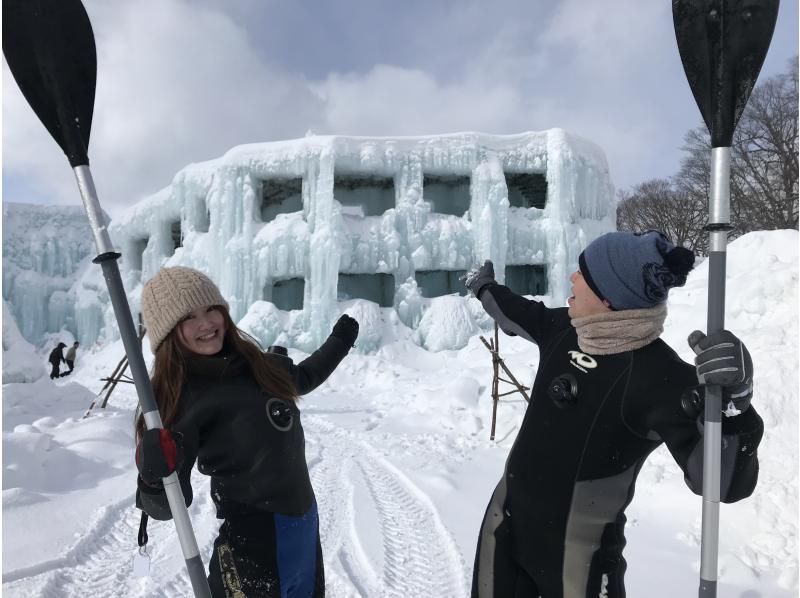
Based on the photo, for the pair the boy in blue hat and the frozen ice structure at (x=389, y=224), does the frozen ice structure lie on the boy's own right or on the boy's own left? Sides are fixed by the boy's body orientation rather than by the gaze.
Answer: on the boy's own right

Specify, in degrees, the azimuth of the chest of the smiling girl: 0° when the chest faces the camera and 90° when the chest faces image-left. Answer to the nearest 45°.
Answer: approximately 315°

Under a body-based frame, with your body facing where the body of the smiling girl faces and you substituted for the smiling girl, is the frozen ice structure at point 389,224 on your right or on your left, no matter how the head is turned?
on your left

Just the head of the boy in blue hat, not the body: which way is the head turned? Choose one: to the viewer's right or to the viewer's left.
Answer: to the viewer's left

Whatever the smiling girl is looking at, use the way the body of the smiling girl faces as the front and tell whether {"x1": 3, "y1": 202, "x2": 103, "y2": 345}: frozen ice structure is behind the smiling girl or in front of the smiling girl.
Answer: behind

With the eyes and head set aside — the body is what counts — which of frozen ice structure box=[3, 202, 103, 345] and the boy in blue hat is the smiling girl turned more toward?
the boy in blue hat

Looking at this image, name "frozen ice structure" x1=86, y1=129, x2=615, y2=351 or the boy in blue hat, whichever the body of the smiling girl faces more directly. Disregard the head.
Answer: the boy in blue hat
